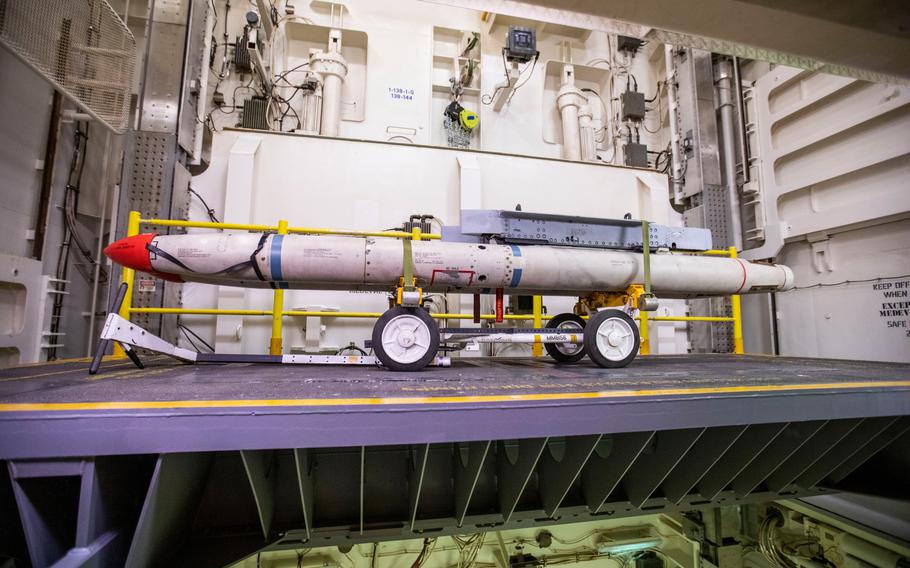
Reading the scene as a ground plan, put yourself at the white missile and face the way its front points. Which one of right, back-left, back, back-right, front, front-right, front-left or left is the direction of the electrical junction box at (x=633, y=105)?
back-right

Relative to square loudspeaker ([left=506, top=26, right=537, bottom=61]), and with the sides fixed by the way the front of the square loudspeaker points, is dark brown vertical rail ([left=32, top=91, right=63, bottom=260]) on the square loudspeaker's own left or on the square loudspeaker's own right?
on the square loudspeaker's own right

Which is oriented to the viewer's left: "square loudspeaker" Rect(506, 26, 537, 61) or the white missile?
the white missile

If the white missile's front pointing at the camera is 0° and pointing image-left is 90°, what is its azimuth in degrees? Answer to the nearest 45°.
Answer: approximately 90°

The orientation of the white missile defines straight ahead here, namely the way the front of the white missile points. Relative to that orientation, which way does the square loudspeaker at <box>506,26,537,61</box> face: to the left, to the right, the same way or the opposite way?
to the left

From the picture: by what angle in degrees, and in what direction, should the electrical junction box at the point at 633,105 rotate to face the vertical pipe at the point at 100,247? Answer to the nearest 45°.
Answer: approximately 45° to its right

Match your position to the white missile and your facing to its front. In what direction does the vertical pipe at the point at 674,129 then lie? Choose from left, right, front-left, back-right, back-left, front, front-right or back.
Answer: back-right

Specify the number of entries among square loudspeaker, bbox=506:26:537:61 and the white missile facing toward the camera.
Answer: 1

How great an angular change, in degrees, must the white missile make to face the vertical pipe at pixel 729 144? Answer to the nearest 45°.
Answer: approximately 135° to its right

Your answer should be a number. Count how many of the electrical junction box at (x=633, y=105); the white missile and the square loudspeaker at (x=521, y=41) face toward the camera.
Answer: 2

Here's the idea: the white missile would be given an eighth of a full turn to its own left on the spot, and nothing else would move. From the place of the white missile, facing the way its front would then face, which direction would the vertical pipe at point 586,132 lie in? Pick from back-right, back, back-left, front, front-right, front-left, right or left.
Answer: back

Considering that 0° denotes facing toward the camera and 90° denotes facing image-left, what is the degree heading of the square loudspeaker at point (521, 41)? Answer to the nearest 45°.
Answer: approximately 0°

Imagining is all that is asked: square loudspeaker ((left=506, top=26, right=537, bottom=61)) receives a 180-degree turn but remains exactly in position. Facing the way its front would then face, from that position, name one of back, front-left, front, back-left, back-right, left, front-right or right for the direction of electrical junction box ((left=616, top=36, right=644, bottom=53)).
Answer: front-right
